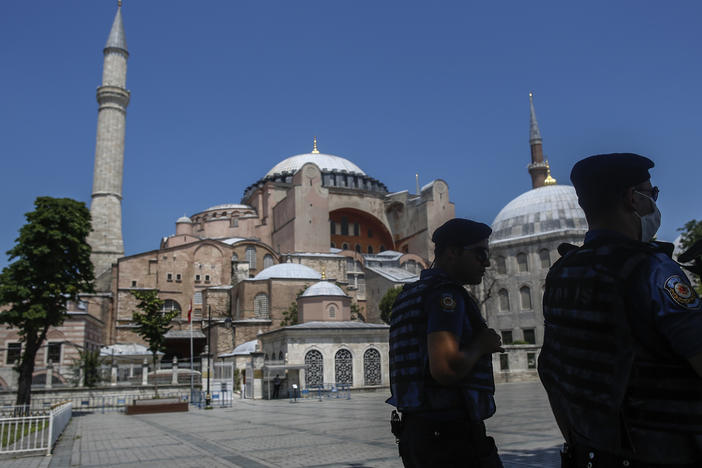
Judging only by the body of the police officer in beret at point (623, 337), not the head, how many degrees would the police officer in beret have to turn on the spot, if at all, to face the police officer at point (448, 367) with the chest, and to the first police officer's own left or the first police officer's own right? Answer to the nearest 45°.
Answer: approximately 90° to the first police officer's own left

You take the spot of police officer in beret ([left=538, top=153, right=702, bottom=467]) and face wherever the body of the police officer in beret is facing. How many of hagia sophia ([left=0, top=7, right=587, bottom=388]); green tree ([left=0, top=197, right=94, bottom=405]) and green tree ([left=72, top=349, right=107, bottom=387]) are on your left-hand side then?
3

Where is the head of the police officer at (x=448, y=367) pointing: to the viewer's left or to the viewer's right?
to the viewer's right

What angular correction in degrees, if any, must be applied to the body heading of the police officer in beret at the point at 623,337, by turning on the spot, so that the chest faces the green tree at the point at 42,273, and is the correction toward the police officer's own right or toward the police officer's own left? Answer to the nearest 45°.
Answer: approximately 90° to the police officer's own left

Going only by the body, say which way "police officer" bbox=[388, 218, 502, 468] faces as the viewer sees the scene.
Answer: to the viewer's right

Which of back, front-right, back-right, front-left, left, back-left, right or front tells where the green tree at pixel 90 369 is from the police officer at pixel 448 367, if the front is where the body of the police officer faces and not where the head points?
back-left

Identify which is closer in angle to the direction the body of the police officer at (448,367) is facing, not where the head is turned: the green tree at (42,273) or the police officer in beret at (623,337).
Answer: the police officer in beret

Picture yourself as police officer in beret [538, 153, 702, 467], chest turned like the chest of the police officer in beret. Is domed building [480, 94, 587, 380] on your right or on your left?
on your left

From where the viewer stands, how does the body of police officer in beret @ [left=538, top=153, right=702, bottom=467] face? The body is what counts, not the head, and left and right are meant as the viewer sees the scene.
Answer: facing away from the viewer and to the right of the viewer

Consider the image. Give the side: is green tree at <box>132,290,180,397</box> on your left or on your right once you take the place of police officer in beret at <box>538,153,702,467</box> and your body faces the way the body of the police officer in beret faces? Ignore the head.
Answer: on your left

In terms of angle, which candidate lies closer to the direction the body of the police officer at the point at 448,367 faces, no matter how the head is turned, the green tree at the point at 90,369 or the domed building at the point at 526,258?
the domed building
